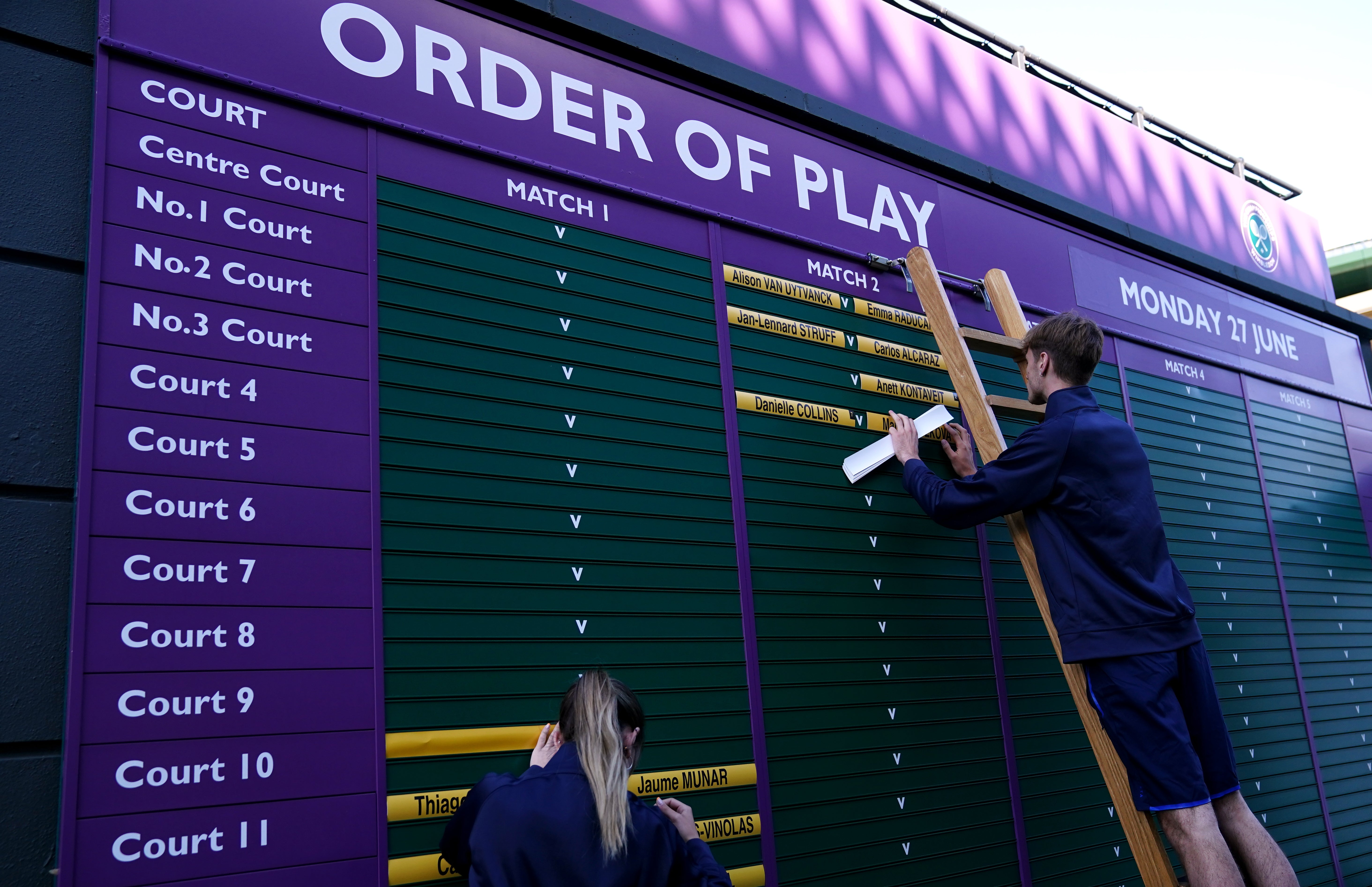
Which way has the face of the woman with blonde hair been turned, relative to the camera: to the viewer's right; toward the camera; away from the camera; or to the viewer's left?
away from the camera

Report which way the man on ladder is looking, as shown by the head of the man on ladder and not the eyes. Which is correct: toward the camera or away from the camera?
away from the camera

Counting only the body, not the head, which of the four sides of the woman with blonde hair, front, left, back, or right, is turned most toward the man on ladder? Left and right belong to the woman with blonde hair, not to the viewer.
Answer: right

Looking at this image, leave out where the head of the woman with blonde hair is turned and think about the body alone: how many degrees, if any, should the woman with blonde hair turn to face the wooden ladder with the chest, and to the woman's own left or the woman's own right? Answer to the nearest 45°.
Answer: approximately 45° to the woman's own right

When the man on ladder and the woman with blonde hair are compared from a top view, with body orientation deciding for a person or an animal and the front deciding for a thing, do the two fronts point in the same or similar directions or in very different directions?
same or similar directions

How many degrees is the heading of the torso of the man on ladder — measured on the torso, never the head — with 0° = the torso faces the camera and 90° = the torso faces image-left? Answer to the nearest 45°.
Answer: approximately 135°

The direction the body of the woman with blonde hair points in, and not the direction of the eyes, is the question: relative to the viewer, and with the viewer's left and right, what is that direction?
facing away from the viewer

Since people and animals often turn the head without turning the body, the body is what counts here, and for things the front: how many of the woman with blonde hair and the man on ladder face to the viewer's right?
0

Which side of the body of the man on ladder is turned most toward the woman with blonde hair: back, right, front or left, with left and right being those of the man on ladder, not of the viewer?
left
